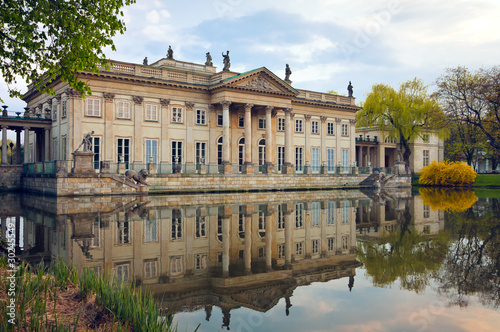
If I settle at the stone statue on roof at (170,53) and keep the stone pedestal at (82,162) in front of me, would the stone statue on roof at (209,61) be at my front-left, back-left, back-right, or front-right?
back-left

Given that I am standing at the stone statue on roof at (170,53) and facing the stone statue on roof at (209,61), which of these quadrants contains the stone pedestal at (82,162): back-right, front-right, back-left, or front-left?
back-right

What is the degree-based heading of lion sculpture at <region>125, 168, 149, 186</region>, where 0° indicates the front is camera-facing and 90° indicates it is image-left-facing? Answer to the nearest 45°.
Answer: approximately 315°

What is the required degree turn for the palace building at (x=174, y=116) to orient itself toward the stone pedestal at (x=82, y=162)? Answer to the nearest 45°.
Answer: approximately 90° to its right

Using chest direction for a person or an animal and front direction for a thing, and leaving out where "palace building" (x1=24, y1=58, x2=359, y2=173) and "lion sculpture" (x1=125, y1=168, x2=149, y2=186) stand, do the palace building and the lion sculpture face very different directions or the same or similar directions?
same or similar directions

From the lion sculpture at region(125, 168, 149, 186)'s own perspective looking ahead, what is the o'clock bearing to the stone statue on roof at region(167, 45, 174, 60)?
The stone statue on roof is roughly at 10 o'clock from the lion sculpture.

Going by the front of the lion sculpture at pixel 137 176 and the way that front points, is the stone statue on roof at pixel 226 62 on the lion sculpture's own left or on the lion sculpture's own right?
on the lion sculpture's own left

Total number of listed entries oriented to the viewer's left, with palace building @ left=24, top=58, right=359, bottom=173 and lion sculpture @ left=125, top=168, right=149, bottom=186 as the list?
0

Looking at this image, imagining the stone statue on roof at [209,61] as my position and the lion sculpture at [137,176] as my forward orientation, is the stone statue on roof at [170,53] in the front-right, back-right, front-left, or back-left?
front-right

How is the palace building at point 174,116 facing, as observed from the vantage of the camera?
facing the viewer and to the right of the viewer

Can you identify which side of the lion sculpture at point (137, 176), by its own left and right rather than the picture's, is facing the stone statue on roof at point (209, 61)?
left
